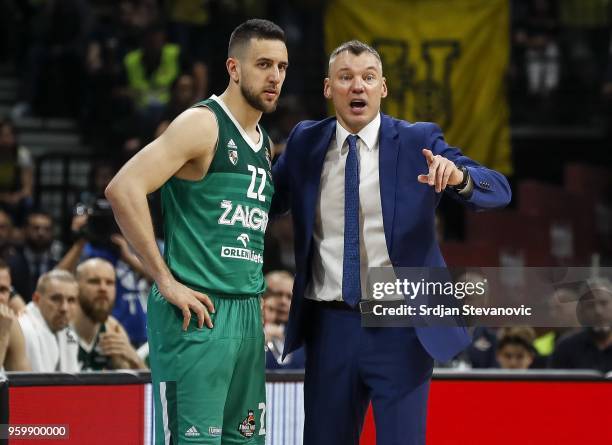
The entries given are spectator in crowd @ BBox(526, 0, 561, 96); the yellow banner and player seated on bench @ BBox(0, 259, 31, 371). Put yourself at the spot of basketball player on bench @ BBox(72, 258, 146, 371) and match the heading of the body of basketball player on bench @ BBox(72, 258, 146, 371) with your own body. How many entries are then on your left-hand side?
2

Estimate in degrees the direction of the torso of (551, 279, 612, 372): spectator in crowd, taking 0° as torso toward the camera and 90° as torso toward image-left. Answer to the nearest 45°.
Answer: approximately 0°

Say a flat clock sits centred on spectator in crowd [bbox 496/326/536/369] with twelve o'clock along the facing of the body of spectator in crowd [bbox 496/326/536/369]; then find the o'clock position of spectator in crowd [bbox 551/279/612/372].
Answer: spectator in crowd [bbox 551/279/612/372] is roughly at 8 o'clock from spectator in crowd [bbox 496/326/536/369].

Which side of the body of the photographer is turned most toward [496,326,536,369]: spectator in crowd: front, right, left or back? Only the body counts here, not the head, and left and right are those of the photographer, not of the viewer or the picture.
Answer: left

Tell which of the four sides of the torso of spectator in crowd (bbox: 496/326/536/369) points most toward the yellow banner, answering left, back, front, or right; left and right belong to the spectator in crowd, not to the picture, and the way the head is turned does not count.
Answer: back

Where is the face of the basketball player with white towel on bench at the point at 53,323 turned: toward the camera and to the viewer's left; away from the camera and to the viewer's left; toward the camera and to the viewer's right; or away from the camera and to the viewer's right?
toward the camera and to the viewer's right

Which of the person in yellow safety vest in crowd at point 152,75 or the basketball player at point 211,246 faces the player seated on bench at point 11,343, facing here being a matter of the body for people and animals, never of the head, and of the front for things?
the person in yellow safety vest in crowd at point 152,75

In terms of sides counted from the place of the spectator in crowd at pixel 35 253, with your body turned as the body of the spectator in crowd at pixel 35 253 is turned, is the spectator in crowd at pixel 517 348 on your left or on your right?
on your left

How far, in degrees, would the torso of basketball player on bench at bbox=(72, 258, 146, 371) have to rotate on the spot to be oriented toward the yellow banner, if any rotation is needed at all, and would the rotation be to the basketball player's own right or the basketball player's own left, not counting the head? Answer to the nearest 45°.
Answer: approximately 90° to the basketball player's own left
